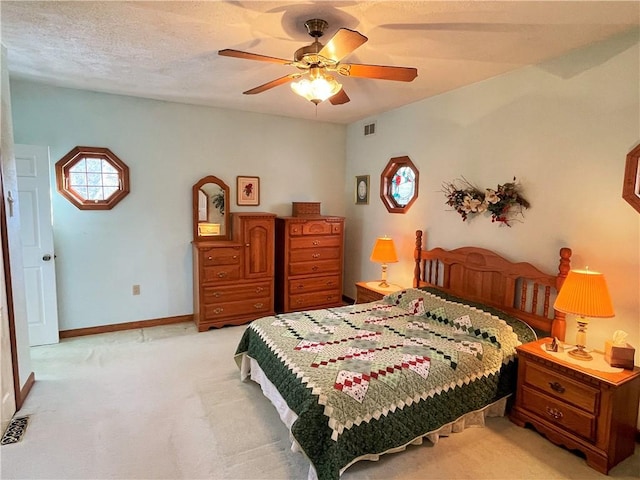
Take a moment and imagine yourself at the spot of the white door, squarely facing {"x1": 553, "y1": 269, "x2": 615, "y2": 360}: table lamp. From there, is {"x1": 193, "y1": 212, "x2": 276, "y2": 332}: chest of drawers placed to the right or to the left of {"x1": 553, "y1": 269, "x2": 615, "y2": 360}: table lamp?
left

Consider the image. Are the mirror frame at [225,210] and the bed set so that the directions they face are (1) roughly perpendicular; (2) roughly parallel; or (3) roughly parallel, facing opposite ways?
roughly perpendicular

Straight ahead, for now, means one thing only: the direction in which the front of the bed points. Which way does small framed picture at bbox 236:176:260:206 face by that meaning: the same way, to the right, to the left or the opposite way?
to the left

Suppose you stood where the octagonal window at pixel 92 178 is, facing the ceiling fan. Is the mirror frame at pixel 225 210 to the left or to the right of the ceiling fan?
left

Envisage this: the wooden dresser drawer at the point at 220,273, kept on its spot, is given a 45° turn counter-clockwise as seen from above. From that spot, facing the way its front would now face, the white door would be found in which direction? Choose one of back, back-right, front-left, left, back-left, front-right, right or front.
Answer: back-right

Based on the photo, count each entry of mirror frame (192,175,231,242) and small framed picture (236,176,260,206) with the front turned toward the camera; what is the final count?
2

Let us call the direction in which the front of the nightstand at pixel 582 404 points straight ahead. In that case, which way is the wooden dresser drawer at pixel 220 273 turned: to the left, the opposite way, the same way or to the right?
to the left

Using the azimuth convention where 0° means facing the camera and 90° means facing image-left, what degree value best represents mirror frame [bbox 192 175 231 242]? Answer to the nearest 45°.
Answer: approximately 0°

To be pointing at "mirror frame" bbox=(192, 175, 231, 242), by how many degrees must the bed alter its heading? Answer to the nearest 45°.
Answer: approximately 90° to its right
